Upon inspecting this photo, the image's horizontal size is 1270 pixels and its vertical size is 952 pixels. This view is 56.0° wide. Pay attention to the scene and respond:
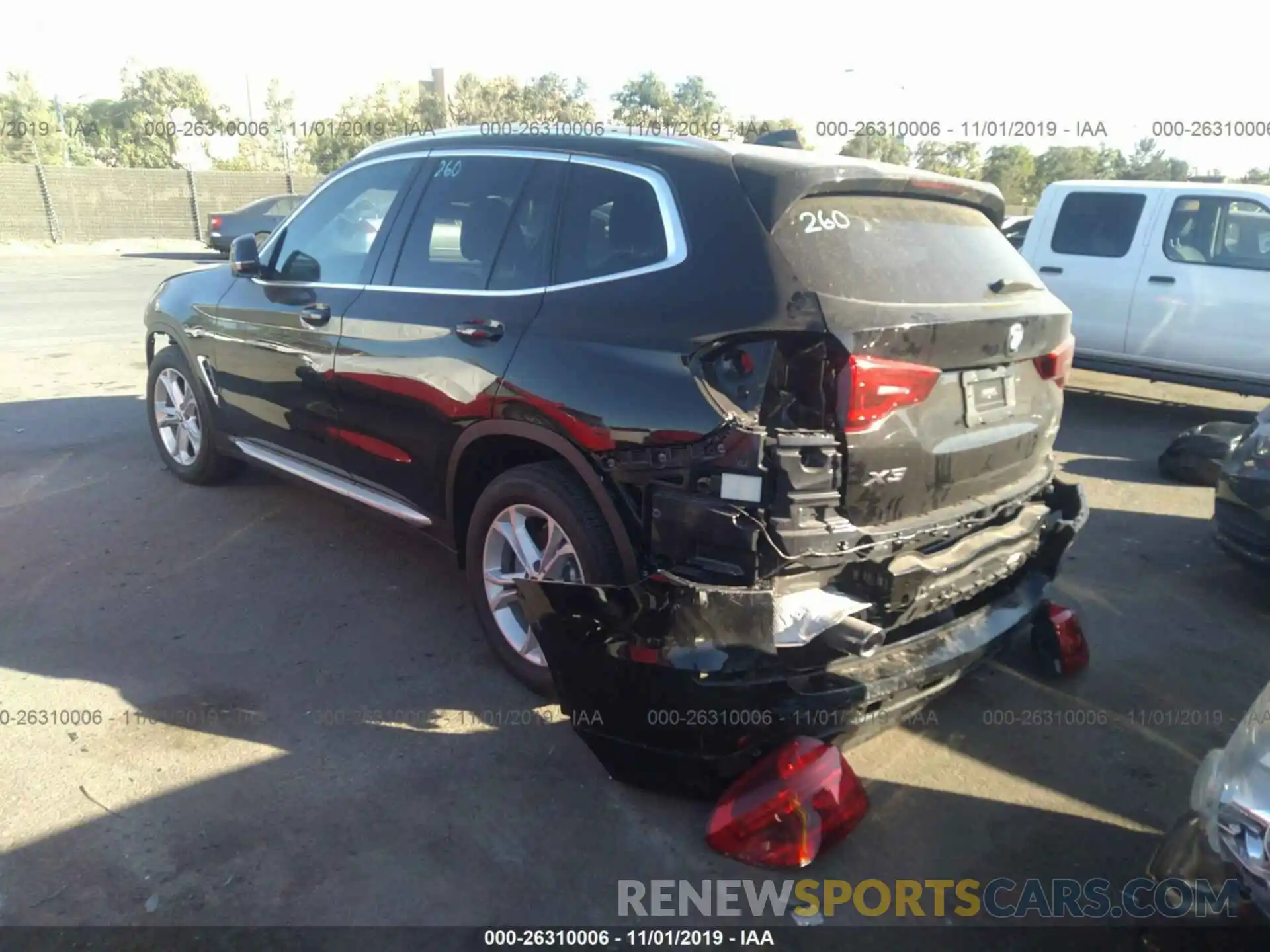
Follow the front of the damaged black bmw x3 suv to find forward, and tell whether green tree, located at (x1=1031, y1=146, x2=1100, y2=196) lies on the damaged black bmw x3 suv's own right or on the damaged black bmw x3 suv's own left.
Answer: on the damaged black bmw x3 suv's own right

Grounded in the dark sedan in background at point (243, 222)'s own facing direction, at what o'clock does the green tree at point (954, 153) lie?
The green tree is roughly at 11 o'clock from the dark sedan in background.

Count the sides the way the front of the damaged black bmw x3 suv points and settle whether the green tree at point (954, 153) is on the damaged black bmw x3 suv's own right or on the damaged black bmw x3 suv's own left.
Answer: on the damaged black bmw x3 suv's own right

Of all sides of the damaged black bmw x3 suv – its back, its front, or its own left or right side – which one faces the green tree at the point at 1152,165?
right

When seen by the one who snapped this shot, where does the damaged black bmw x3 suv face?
facing away from the viewer and to the left of the viewer

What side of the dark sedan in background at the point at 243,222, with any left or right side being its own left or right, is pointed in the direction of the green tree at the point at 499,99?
left

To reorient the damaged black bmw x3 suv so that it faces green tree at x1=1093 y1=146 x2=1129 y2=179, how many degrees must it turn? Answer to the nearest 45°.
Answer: approximately 90° to its right

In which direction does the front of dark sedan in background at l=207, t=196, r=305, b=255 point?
to the viewer's right
